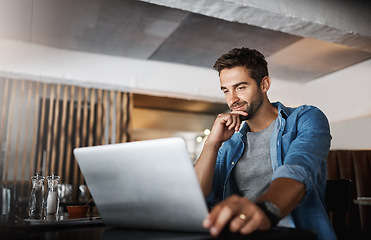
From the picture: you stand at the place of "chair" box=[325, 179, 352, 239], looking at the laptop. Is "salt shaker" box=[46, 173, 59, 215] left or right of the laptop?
right

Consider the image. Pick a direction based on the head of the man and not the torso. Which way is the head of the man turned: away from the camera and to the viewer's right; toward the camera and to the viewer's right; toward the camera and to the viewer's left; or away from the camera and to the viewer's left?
toward the camera and to the viewer's left

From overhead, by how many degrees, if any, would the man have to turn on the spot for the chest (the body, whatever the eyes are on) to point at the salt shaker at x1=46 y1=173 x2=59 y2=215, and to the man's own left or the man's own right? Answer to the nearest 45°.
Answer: approximately 45° to the man's own right

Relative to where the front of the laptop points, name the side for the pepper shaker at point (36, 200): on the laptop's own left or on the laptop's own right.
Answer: on the laptop's own left

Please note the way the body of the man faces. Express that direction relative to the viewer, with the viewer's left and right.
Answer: facing the viewer and to the left of the viewer

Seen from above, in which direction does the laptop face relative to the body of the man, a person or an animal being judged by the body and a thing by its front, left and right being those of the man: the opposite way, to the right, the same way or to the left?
the opposite way

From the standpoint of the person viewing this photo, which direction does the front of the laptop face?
facing away from the viewer and to the right of the viewer

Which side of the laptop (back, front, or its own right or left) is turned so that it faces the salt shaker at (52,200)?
left

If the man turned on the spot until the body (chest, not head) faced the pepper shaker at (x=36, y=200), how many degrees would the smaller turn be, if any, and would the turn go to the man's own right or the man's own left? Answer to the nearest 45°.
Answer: approximately 45° to the man's own right

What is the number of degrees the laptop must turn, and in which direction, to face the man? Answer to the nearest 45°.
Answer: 0° — it already faces them
